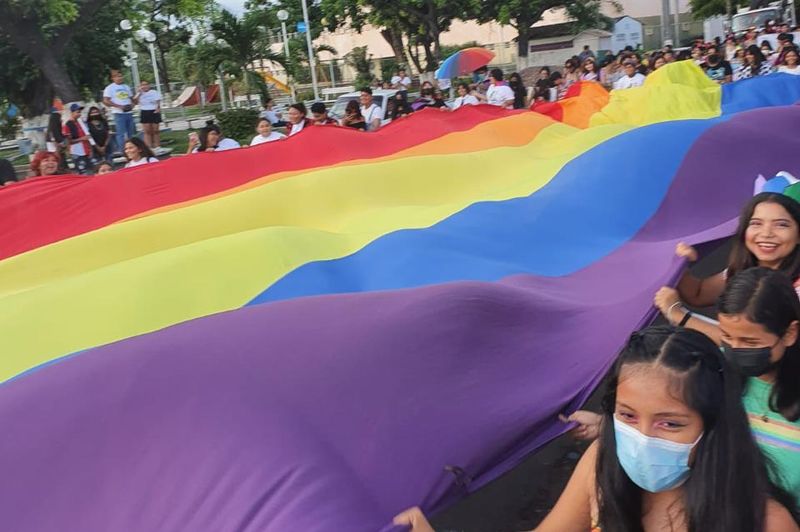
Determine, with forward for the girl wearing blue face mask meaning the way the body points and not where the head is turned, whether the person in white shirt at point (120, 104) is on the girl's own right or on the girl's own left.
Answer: on the girl's own right

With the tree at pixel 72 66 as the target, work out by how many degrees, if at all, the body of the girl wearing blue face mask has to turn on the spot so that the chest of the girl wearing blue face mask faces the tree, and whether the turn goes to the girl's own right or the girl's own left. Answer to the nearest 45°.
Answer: approximately 90° to the girl's own right

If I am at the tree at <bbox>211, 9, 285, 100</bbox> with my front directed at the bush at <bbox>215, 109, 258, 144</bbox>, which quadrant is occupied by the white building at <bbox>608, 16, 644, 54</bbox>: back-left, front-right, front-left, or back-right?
back-left

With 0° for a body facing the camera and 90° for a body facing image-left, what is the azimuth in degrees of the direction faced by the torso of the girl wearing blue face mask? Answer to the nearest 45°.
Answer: approximately 45°

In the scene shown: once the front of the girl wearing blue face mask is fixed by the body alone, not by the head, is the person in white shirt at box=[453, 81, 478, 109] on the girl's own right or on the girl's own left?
on the girl's own right

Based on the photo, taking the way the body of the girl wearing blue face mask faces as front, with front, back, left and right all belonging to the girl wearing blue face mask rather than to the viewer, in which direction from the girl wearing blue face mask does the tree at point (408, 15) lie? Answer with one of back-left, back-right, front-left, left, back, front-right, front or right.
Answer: back-right
